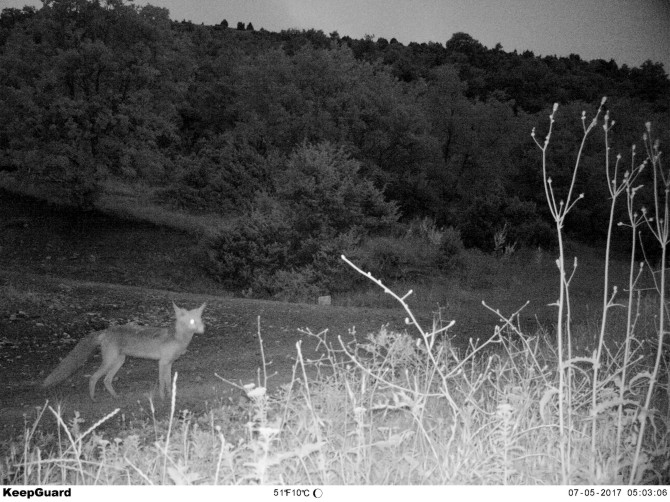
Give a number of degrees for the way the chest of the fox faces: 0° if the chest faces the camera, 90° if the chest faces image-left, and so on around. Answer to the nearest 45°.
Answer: approximately 270°

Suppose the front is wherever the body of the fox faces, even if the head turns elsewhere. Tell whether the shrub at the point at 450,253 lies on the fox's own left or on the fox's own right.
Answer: on the fox's own left

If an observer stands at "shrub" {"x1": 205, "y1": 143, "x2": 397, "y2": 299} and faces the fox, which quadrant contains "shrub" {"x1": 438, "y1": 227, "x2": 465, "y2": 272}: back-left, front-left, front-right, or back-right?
back-left

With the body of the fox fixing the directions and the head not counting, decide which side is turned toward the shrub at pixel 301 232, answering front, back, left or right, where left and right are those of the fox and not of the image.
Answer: left

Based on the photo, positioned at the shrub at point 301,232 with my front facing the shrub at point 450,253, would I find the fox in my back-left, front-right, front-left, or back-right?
back-right

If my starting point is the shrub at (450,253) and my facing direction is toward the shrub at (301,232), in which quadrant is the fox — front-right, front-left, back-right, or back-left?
front-left
